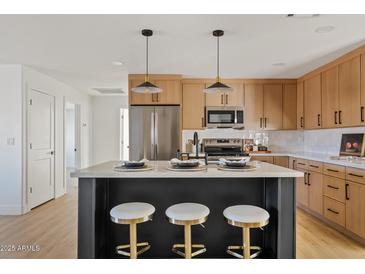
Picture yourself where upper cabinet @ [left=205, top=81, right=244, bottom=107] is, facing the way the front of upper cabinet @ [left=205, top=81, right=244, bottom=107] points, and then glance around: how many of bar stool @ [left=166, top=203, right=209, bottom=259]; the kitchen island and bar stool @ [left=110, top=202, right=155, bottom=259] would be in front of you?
3

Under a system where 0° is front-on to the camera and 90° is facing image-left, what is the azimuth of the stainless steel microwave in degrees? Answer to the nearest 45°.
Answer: approximately 0°

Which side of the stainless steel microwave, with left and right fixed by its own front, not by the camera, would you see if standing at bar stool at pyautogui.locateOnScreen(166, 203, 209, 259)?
front

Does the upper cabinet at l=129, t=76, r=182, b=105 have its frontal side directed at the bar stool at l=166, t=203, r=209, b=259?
yes

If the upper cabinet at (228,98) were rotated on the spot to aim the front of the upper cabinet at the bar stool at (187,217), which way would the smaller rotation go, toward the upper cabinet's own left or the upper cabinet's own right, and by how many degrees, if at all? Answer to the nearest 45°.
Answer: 0° — it already faces it

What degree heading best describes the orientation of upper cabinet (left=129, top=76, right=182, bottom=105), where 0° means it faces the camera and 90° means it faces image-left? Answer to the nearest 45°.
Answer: approximately 0°

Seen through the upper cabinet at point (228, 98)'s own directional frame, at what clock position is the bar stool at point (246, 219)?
The bar stool is roughly at 12 o'clock from the upper cabinet.

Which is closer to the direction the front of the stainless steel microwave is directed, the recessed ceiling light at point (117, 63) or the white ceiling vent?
the recessed ceiling light
